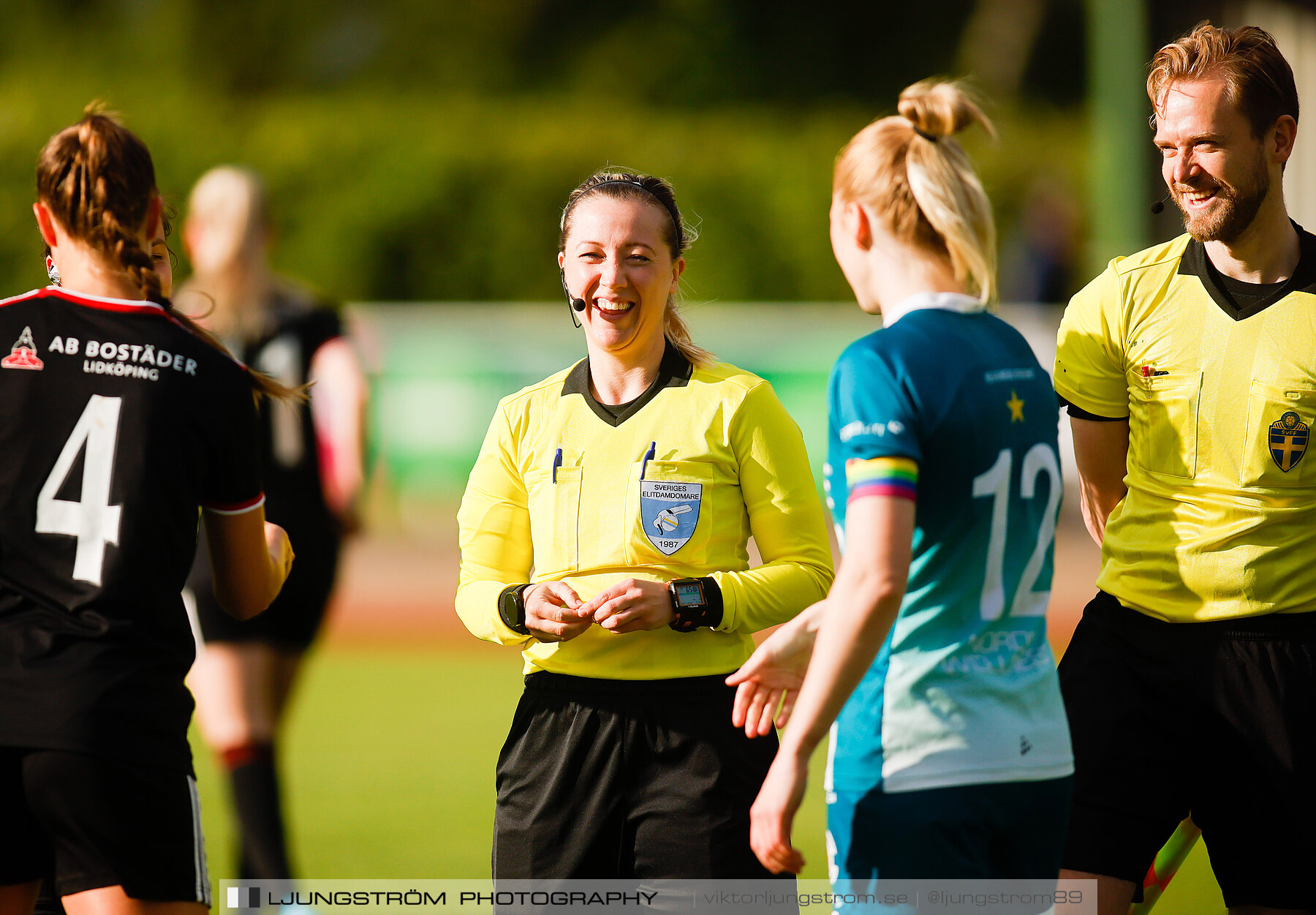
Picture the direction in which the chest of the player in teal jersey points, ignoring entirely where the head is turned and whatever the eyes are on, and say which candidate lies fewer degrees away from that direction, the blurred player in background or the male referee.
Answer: the blurred player in background

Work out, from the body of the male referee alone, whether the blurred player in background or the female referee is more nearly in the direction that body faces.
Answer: the female referee

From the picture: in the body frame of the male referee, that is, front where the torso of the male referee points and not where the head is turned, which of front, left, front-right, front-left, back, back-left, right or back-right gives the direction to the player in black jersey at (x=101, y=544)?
front-right

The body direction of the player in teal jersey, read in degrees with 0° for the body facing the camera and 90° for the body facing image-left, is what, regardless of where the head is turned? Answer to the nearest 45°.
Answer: approximately 135°

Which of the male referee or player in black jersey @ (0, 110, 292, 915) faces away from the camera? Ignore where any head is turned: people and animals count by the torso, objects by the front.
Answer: the player in black jersey

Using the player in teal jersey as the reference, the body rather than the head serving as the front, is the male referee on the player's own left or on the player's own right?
on the player's own right

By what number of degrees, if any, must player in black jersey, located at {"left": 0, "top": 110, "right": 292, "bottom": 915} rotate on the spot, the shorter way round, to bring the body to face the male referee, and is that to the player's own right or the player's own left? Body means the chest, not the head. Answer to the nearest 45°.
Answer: approximately 90° to the player's own right

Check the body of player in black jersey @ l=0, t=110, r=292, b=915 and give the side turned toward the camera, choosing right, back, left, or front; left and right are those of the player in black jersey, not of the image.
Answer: back

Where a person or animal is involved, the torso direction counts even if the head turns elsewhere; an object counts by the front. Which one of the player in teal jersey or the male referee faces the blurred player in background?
the player in teal jersey

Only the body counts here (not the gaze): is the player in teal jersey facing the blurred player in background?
yes

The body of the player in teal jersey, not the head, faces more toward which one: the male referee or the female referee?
the female referee

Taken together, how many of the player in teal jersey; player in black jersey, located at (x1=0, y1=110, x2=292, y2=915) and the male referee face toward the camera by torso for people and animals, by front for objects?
1

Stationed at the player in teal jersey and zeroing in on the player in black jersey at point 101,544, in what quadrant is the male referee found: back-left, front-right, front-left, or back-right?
back-right
